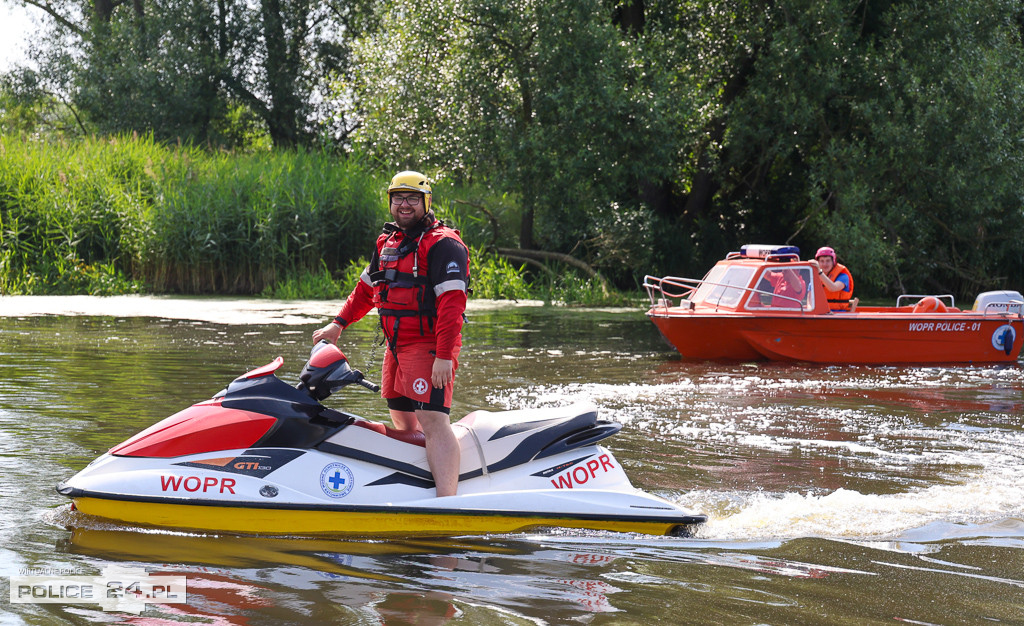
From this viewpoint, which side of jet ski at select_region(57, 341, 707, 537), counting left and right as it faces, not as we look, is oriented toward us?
left

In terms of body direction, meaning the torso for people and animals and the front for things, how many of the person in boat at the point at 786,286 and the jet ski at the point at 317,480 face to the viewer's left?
2

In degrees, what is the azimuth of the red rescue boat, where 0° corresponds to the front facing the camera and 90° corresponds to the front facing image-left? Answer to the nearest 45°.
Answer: approximately 90°

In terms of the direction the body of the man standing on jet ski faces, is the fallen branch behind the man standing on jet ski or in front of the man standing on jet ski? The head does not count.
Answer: behind

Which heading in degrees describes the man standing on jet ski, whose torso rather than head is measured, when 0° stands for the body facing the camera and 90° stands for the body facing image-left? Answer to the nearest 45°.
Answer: approximately 45°

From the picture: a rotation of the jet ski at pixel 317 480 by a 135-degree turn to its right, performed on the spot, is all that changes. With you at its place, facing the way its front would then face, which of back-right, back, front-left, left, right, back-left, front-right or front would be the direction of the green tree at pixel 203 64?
front-left

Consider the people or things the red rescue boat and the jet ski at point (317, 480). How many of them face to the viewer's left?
2

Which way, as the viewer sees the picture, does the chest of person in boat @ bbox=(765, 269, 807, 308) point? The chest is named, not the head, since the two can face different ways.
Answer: to the viewer's left

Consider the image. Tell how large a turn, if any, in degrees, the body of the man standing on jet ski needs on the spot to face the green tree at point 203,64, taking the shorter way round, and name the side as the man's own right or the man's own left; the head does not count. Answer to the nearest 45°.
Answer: approximately 135° to the man's own right

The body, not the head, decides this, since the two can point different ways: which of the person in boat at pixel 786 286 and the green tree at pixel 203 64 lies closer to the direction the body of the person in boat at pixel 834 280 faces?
the person in boat
